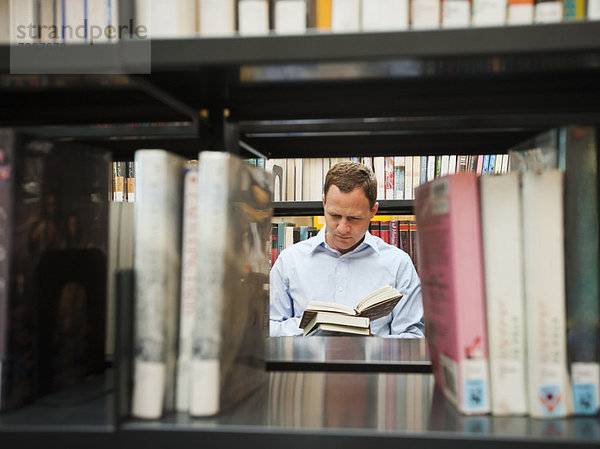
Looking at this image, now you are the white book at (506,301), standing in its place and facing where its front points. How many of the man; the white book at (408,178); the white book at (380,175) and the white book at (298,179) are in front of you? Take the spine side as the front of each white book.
0

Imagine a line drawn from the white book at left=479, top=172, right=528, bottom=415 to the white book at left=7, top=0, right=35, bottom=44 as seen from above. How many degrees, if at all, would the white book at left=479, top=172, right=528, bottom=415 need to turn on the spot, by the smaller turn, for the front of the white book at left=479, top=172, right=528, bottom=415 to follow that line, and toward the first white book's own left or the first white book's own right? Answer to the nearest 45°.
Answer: approximately 90° to the first white book's own right

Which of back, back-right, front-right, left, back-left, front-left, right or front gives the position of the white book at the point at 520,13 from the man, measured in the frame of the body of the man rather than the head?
front

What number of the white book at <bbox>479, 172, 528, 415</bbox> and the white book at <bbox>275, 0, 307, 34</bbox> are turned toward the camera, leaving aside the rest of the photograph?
2

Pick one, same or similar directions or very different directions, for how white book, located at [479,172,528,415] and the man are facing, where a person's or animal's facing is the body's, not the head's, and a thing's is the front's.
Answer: same or similar directions

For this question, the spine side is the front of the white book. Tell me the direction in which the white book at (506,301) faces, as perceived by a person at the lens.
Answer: facing the viewer

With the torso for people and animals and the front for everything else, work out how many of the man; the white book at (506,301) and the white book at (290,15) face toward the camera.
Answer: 3

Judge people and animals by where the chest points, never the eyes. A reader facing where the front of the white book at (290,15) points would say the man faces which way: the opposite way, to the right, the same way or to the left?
the same way

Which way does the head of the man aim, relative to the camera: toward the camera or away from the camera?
toward the camera

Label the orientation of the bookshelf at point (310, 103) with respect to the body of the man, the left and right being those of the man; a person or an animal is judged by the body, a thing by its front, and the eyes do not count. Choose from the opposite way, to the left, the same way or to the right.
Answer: the same way

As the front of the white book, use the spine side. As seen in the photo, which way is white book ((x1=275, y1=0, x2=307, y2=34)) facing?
toward the camera

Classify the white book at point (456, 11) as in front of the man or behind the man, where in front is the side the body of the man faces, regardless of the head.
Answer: in front

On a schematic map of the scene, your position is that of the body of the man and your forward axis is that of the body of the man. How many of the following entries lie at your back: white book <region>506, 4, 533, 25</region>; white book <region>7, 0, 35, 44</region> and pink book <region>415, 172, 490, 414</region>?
0
